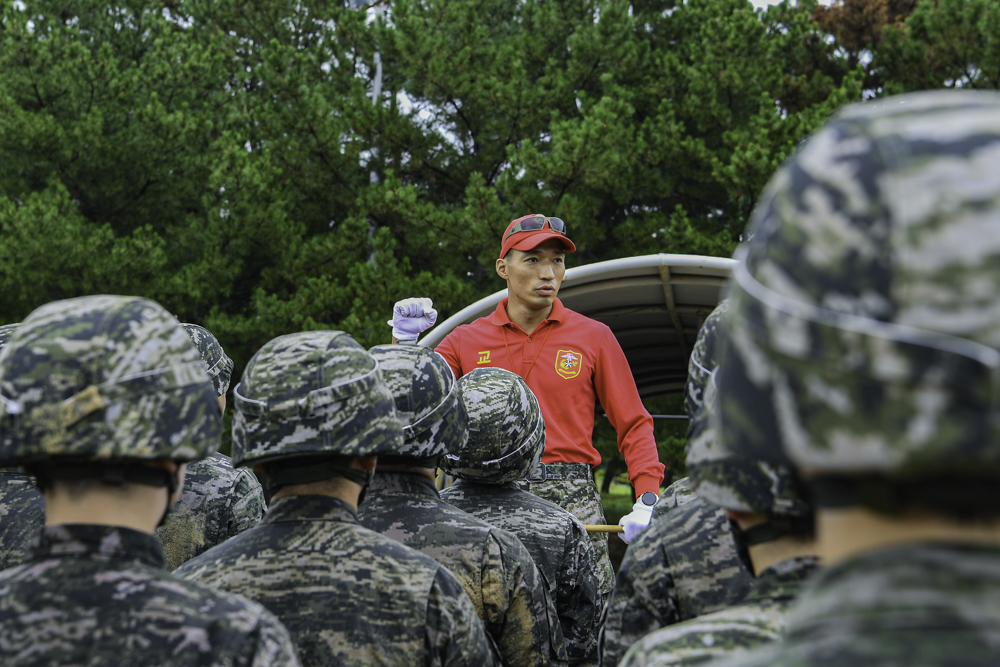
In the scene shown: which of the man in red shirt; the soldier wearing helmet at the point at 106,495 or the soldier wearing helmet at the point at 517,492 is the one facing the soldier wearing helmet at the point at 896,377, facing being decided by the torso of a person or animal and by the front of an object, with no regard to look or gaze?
the man in red shirt

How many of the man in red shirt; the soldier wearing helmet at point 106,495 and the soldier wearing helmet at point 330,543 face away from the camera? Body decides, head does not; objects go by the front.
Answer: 2

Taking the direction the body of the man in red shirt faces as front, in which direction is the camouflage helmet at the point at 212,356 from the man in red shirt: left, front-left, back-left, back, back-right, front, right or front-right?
front-right

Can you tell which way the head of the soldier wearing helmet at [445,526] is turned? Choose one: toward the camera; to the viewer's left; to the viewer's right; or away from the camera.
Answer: away from the camera

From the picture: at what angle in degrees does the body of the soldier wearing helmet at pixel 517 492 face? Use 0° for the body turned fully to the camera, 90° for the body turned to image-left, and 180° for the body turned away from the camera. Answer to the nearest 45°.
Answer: approximately 180°

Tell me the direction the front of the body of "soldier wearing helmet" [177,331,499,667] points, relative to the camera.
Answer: away from the camera

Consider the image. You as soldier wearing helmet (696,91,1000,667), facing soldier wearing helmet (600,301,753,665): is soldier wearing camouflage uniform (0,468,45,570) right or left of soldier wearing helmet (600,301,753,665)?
left

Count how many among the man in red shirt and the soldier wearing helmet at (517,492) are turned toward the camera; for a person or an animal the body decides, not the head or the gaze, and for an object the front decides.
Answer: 1

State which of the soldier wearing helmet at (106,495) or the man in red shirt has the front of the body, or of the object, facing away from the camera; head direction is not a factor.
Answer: the soldier wearing helmet

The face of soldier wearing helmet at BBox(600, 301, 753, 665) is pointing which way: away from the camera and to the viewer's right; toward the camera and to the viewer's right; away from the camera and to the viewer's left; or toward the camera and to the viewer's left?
away from the camera and to the viewer's left

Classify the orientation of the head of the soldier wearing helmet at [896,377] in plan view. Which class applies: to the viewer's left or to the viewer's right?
to the viewer's left

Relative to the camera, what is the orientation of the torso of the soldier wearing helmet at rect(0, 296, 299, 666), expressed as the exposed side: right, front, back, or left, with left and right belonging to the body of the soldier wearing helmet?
back

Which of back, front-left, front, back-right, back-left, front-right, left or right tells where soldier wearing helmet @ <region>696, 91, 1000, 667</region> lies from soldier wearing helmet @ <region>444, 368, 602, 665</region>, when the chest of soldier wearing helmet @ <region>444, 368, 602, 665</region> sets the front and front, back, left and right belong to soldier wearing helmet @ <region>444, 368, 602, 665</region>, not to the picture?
back
